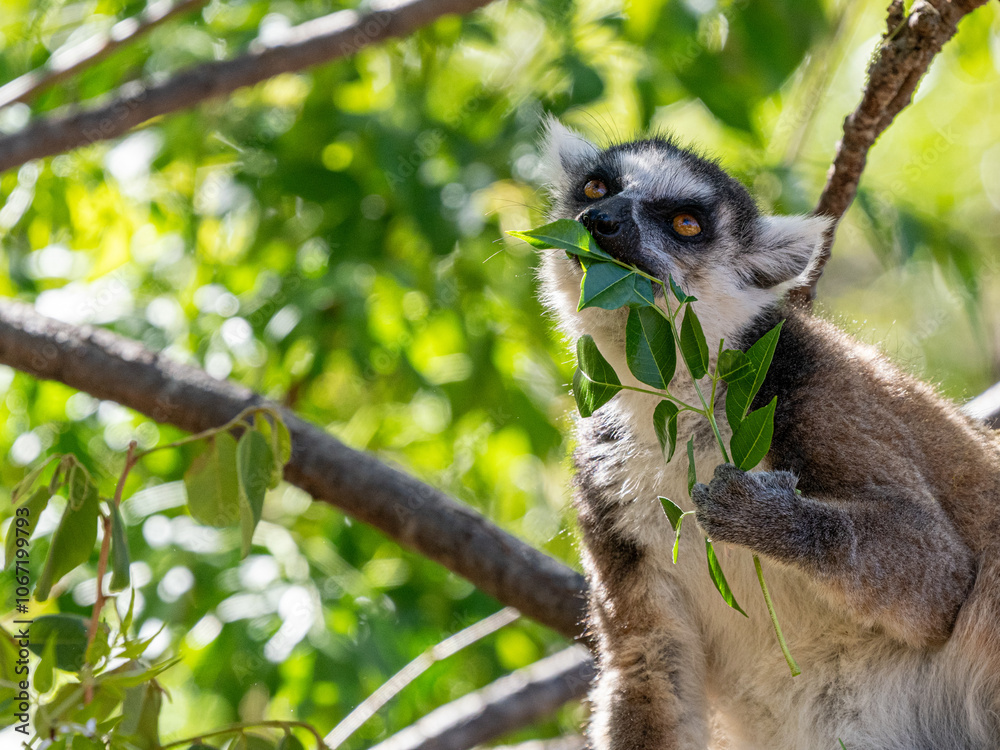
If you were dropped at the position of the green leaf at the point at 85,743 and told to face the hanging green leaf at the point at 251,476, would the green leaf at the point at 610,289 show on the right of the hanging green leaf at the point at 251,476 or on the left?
right

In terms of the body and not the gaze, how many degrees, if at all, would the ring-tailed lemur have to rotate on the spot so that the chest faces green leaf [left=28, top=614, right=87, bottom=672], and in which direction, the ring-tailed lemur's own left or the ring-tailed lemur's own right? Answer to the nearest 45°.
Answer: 0° — it already faces it

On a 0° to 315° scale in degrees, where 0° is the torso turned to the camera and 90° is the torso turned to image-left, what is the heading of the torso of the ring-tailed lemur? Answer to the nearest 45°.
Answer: approximately 45°

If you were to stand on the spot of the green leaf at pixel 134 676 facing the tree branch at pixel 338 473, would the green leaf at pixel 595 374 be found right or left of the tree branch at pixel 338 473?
right
